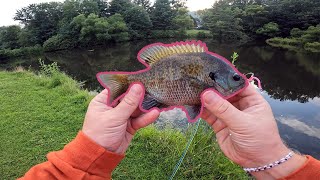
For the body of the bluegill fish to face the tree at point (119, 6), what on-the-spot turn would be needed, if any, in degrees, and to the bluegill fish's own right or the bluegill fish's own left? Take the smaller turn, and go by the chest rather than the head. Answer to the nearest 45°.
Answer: approximately 90° to the bluegill fish's own left

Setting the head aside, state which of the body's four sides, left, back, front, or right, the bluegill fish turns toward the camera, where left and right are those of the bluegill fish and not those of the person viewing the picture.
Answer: right

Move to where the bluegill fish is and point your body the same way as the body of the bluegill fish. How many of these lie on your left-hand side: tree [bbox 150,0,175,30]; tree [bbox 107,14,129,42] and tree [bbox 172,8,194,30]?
3

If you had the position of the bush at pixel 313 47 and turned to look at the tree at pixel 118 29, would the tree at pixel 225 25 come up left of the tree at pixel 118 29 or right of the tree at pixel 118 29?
right

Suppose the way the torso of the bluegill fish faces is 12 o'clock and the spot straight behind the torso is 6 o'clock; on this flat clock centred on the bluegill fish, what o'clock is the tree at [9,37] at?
The tree is roughly at 8 o'clock from the bluegill fish.

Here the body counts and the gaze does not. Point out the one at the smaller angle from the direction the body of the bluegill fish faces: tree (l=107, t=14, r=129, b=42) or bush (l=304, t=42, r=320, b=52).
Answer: the bush

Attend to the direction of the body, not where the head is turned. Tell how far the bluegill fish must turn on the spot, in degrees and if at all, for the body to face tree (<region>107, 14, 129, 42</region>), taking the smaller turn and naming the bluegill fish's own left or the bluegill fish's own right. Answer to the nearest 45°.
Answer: approximately 90° to the bluegill fish's own left

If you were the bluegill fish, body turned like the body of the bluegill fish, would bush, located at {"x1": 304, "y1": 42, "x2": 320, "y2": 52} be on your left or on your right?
on your left

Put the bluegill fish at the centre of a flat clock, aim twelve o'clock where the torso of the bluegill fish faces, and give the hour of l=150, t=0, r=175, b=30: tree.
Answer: The tree is roughly at 9 o'clock from the bluegill fish.

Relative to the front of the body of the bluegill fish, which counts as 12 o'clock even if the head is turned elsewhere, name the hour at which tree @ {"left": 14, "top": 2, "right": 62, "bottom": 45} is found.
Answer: The tree is roughly at 8 o'clock from the bluegill fish.

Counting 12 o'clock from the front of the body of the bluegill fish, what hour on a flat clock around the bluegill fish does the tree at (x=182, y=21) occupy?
The tree is roughly at 9 o'clock from the bluegill fish.
